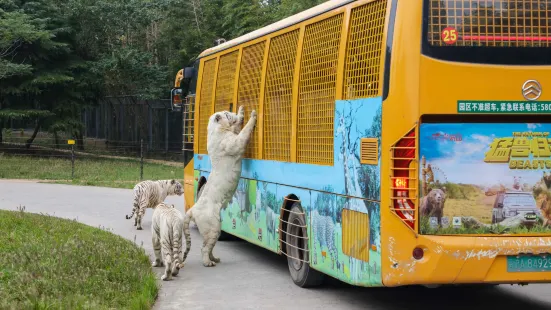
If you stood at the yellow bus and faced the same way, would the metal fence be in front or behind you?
in front

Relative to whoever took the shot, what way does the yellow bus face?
facing away from the viewer and to the left of the viewer

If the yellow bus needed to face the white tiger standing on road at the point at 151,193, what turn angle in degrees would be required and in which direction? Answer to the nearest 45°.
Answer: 0° — it already faces it

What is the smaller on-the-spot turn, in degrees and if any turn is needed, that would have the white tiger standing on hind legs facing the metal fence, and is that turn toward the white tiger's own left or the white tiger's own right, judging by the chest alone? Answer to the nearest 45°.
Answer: approximately 90° to the white tiger's own left

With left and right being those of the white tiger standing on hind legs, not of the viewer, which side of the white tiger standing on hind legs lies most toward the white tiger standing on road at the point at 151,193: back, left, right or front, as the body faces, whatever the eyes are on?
left
